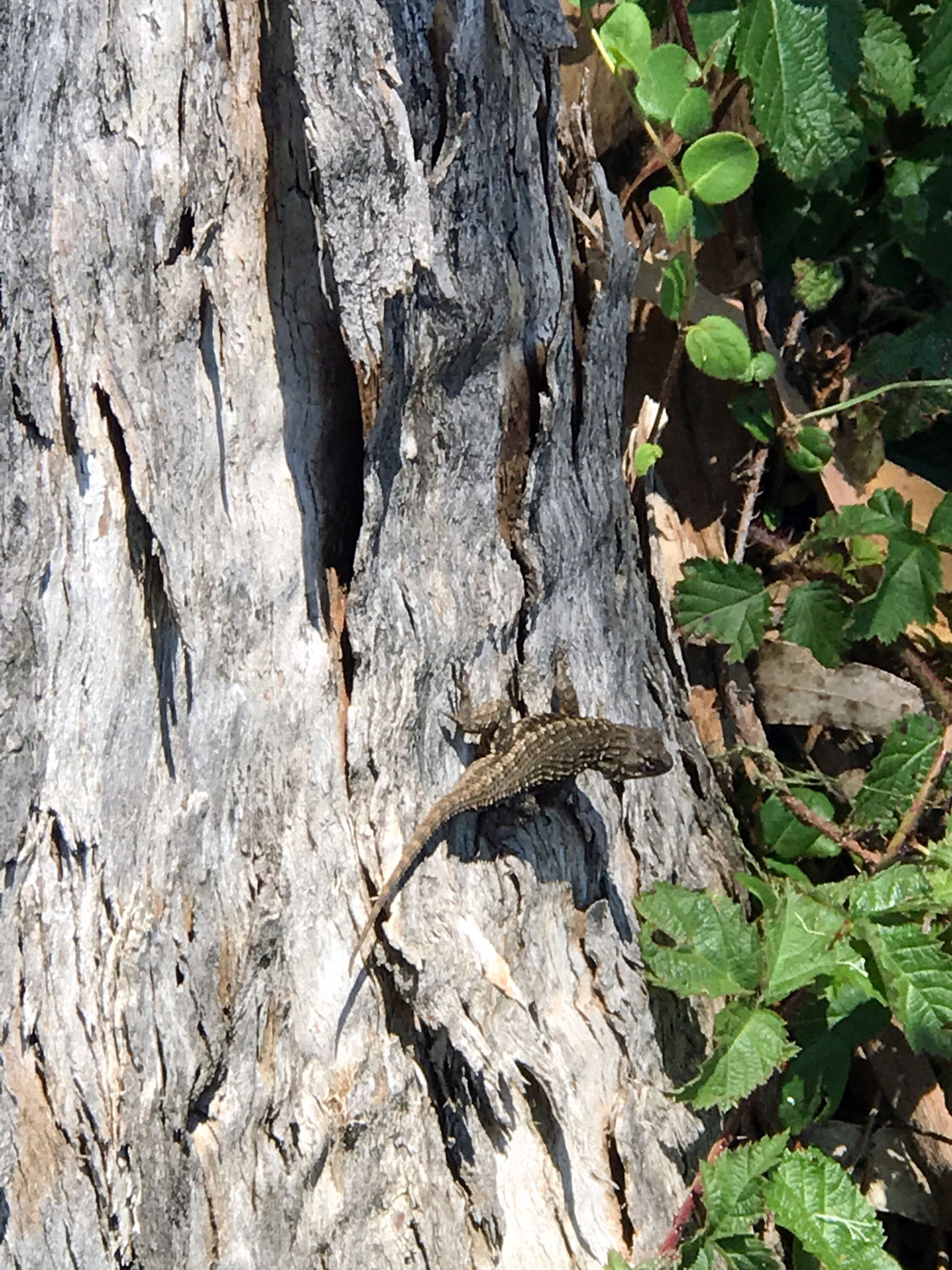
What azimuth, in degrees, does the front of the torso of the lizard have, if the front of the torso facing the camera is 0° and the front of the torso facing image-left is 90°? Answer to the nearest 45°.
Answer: approximately 270°
